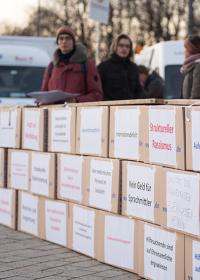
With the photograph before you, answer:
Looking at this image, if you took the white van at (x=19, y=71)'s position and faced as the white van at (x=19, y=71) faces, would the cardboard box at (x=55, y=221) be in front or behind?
in front

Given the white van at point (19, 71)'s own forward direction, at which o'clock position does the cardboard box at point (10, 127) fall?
The cardboard box is roughly at 12 o'clock from the white van.

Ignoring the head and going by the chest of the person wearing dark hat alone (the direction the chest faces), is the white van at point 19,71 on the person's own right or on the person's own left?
on the person's own right

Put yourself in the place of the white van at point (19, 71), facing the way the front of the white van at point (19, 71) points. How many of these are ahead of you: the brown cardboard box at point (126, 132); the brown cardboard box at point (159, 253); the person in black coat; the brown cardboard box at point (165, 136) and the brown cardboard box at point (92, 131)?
5

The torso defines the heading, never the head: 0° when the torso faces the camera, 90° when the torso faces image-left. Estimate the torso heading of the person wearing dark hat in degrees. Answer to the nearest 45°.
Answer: approximately 45°

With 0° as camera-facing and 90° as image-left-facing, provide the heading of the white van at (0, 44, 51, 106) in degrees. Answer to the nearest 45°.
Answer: approximately 0°

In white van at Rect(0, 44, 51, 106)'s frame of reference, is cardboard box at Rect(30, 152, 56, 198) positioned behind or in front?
in front
